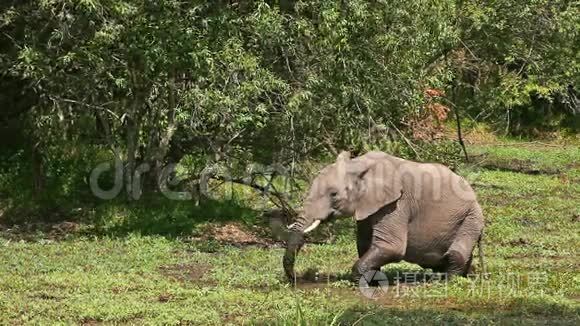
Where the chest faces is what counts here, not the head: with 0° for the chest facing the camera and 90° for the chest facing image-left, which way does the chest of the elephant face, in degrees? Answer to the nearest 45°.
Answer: approximately 90°
